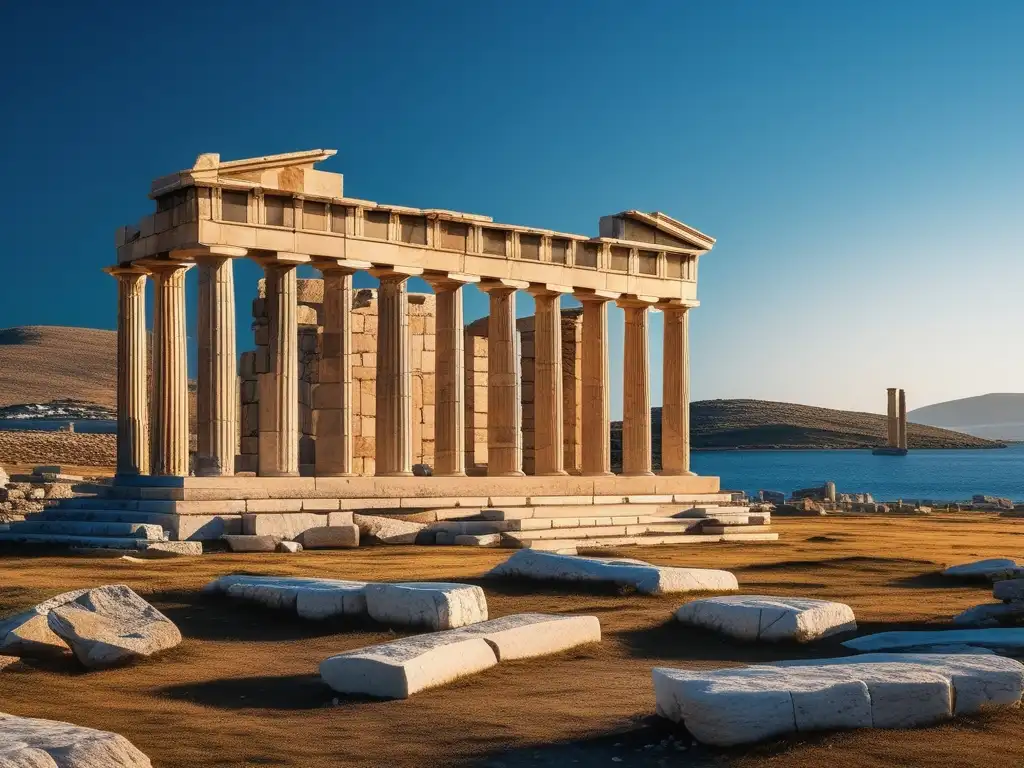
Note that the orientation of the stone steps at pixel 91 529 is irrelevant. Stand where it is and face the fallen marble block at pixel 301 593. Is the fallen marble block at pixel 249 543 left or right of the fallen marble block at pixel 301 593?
left

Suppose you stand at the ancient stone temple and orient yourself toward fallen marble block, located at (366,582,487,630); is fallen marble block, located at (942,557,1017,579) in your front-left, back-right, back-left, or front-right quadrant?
front-left

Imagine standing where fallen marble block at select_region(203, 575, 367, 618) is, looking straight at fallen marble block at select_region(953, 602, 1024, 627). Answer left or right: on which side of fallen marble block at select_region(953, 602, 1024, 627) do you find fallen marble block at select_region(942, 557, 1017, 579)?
left
